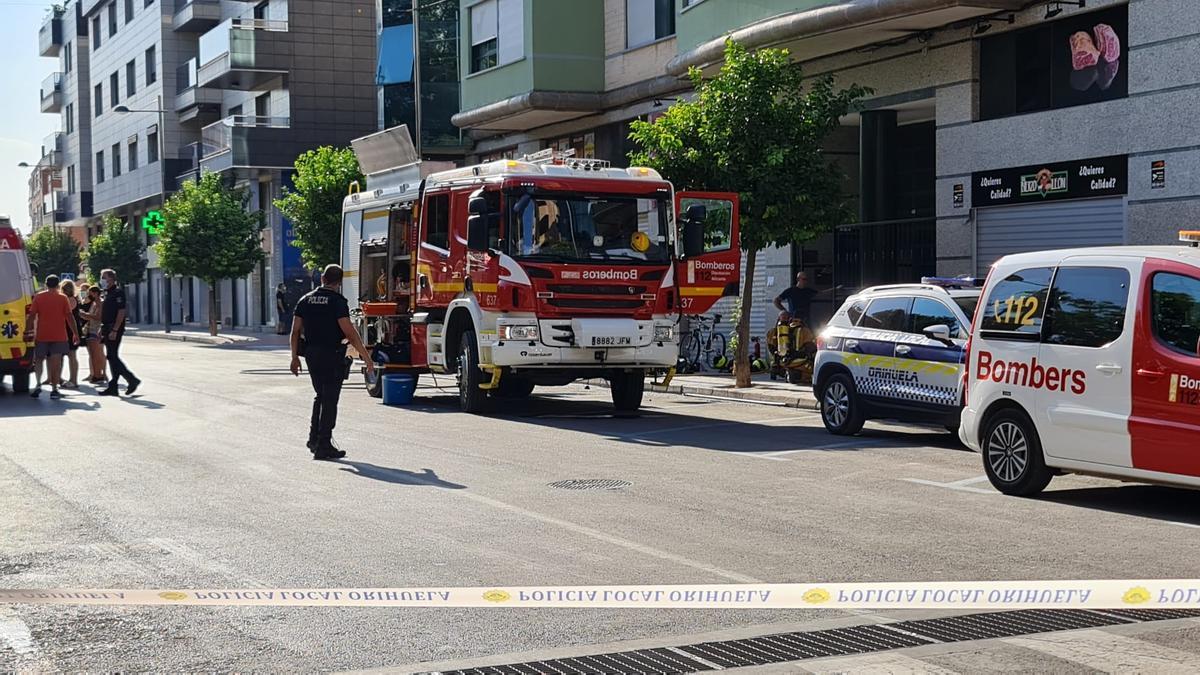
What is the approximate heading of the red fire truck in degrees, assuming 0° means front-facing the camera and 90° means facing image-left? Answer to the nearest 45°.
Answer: approximately 315°

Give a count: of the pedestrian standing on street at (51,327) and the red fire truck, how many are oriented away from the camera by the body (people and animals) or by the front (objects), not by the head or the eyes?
1

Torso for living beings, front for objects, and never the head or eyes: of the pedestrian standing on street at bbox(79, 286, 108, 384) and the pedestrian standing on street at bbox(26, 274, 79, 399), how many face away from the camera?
1

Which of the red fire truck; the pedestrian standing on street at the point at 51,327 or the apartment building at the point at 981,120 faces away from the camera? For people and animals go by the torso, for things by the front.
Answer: the pedestrian standing on street

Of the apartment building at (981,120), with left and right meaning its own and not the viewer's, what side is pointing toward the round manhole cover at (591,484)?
front

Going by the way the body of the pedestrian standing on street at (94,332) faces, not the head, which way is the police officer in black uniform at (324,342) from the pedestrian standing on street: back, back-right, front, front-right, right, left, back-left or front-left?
left

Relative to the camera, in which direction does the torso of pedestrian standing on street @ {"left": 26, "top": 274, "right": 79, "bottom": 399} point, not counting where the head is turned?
away from the camera
